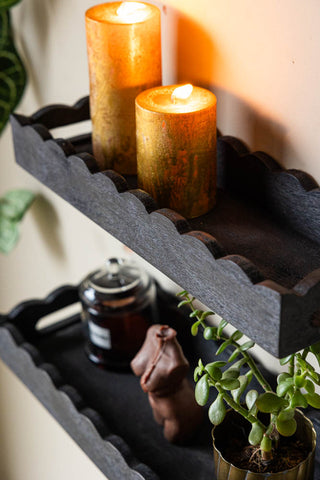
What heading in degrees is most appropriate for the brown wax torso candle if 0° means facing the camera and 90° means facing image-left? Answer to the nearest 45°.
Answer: approximately 45°

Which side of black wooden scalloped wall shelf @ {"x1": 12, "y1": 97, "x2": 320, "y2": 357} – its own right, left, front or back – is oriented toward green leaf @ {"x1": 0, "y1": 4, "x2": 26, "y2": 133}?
right
